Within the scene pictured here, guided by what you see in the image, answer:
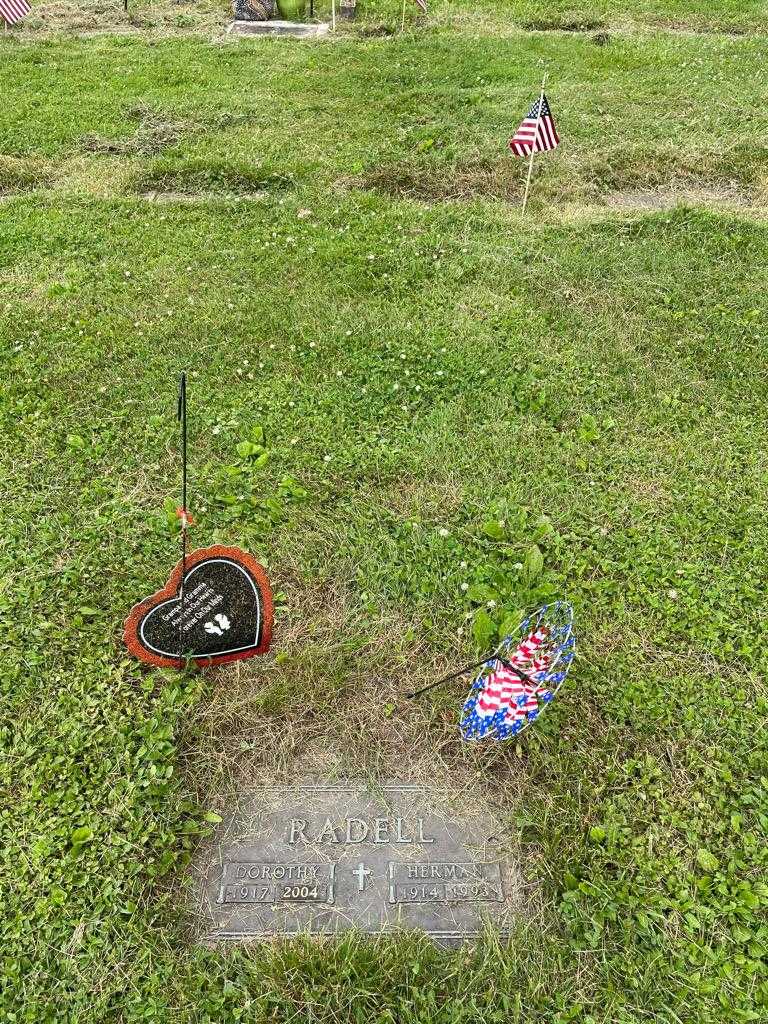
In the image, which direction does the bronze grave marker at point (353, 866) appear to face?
toward the camera

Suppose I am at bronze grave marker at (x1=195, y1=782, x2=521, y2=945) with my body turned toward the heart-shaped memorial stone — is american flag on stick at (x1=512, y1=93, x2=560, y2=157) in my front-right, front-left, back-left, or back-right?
front-right

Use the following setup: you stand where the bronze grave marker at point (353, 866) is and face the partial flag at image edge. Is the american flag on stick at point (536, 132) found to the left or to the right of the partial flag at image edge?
right

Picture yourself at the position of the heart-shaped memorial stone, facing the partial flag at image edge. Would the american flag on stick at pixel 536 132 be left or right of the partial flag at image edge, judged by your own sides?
right

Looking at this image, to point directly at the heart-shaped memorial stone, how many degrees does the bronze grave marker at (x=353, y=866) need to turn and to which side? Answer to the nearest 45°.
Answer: approximately 135° to its right

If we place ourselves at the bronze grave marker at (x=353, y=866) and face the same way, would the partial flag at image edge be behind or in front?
behind

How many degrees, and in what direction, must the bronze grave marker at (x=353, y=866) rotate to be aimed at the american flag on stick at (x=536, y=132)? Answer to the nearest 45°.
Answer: approximately 180°
